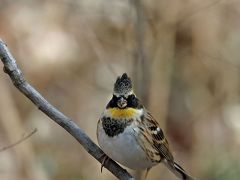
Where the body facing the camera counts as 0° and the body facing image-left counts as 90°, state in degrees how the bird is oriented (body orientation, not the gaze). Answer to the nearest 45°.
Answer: approximately 45°
